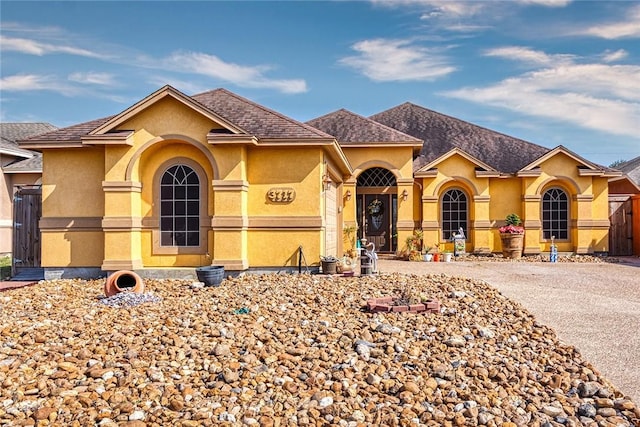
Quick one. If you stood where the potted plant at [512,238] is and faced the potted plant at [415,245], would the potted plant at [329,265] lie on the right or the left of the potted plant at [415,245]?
left

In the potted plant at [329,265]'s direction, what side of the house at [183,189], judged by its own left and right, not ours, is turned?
left

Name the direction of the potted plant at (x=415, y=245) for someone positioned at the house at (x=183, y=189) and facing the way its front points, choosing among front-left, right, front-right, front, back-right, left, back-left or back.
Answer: back-left

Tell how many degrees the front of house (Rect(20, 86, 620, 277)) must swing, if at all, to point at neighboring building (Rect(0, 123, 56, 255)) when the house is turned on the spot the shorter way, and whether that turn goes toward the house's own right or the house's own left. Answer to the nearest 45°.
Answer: approximately 135° to the house's own right

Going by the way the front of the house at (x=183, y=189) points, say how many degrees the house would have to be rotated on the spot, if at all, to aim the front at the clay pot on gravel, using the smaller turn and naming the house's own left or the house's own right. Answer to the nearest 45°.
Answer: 0° — it already faces it

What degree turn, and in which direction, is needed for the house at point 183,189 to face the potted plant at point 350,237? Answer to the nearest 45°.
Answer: approximately 135° to its left

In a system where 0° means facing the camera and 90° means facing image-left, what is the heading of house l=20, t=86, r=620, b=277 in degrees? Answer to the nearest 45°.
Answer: approximately 0°

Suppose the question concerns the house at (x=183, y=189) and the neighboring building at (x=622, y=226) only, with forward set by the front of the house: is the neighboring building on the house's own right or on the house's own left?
on the house's own left
